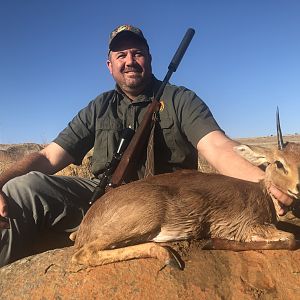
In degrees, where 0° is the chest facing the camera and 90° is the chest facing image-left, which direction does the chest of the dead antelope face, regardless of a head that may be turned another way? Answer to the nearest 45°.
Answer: approximately 270°

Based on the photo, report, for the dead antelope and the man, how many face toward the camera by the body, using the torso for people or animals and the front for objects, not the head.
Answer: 1

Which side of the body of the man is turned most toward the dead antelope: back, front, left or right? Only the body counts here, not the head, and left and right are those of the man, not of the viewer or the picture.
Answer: front

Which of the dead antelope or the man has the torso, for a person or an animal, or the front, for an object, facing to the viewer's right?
the dead antelope

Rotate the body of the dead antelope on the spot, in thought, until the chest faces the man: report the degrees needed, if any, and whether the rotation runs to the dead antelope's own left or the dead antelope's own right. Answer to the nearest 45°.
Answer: approximately 135° to the dead antelope's own left

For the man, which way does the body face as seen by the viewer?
toward the camera

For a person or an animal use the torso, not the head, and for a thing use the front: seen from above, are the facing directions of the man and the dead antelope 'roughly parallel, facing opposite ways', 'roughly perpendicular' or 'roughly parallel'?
roughly perpendicular
